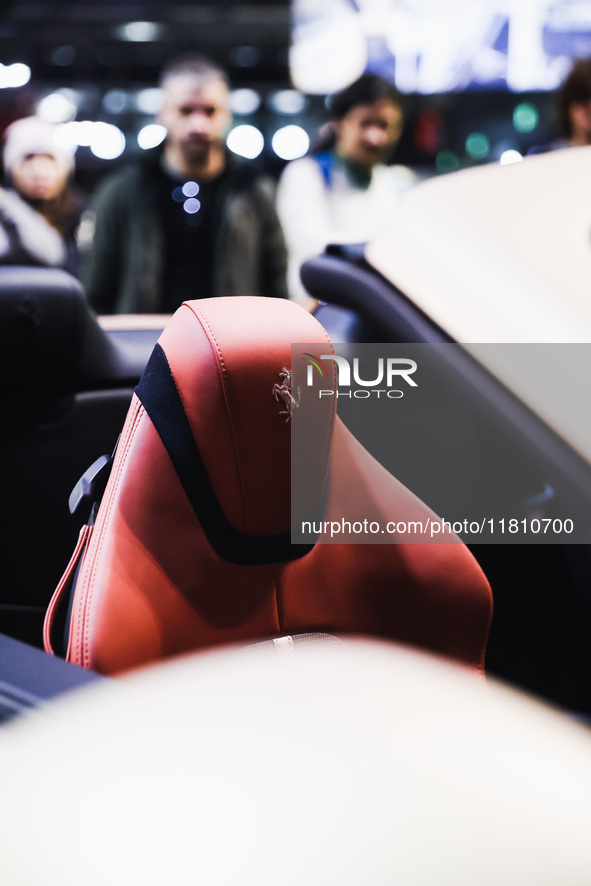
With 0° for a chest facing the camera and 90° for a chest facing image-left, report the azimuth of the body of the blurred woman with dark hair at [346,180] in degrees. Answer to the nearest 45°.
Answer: approximately 315°

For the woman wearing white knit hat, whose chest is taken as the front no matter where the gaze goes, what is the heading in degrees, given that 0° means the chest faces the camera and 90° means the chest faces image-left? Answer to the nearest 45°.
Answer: approximately 0°

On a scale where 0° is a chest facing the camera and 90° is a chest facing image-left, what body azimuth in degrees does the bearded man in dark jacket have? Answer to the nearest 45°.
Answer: approximately 0°

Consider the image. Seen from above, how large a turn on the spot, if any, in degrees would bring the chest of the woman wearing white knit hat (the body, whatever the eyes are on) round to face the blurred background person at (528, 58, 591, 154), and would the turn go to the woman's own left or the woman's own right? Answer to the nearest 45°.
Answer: approximately 90° to the woman's own left

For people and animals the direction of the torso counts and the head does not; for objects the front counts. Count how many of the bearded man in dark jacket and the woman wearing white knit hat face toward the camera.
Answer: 2
